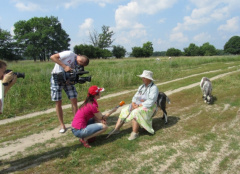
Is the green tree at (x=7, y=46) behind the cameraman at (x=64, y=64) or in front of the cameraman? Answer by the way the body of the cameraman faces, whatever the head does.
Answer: behind

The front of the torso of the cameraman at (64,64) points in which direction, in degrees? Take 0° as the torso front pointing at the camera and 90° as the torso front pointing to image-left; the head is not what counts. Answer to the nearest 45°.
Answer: approximately 315°

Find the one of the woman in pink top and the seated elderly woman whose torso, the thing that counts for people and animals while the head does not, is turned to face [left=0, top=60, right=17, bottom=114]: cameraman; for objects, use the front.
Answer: the seated elderly woman

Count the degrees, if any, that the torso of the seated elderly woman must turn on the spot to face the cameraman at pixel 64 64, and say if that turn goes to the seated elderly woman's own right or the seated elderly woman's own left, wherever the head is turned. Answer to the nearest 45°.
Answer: approximately 45° to the seated elderly woman's own right

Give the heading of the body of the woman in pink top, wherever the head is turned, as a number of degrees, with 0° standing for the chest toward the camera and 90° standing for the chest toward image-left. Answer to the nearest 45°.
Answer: approximately 270°

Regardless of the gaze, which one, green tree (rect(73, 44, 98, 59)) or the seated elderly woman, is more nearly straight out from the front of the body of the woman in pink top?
the seated elderly woman

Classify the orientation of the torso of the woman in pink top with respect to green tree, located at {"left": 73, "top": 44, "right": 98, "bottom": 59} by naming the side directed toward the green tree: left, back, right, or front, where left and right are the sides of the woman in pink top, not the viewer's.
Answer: left

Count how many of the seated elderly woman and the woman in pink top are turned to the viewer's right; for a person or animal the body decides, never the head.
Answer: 1
